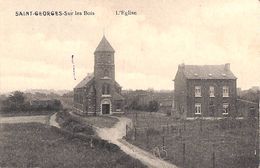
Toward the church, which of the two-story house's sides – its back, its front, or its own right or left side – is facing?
right

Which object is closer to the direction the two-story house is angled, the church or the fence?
the fence

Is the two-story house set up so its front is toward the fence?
yes

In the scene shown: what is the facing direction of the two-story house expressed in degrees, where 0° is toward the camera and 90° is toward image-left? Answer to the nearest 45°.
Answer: approximately 0°
